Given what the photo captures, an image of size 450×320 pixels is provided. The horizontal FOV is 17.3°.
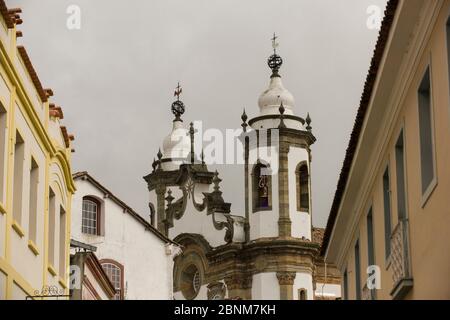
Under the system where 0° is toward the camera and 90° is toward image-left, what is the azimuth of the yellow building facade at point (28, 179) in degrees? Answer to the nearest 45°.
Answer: approximately 270°
